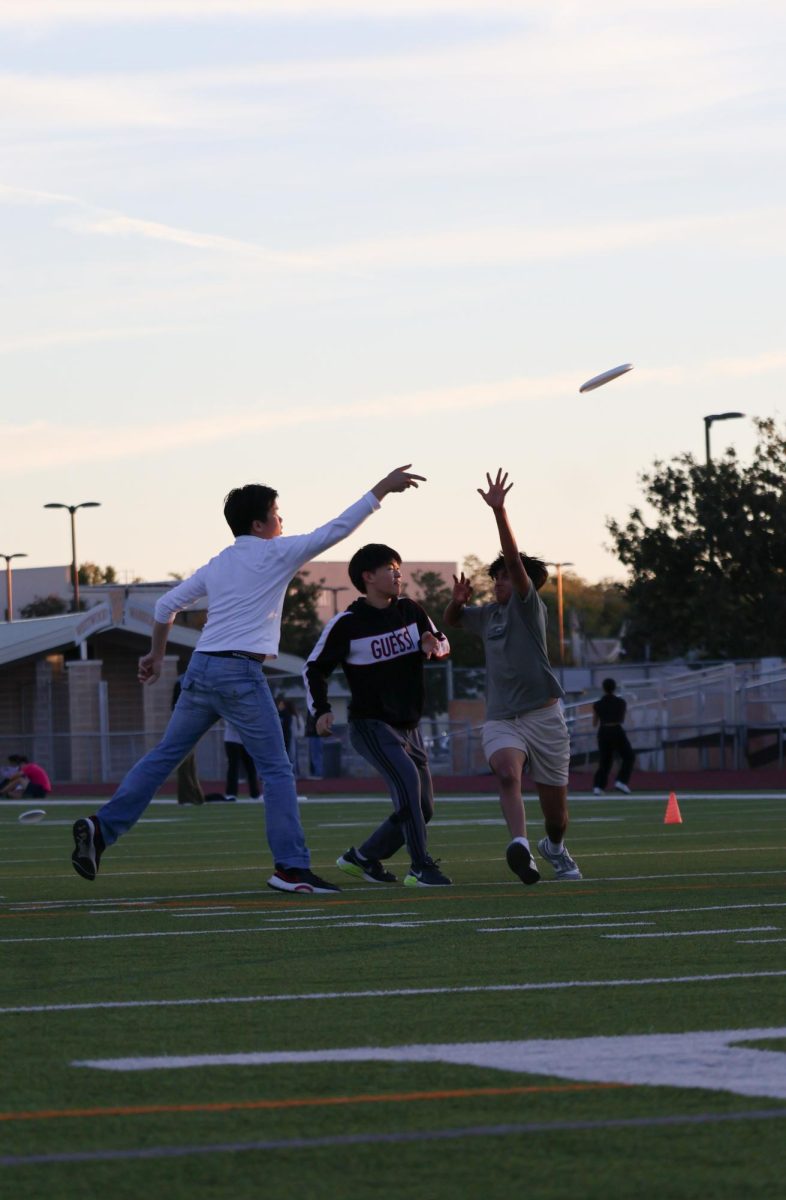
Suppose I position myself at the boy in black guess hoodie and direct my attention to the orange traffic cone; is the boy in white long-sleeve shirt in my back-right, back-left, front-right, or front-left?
back-left

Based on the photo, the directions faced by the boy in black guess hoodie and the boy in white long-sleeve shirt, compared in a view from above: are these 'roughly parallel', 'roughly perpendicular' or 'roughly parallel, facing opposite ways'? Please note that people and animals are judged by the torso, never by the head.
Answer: roughly perpendicular

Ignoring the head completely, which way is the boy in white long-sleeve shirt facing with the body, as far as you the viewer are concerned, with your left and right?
facing away from the viewer and to the right of the viewer

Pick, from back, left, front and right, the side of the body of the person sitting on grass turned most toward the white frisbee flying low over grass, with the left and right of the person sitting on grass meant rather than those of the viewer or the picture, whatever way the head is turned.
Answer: left

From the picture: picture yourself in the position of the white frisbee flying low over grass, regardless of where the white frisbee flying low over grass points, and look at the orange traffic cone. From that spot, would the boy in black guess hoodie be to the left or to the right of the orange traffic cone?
right

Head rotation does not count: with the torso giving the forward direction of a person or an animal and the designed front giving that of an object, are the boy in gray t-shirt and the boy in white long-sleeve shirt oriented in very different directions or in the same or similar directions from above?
very different directions

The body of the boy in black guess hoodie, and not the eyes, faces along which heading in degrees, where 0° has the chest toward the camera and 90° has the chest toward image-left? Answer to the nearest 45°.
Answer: approximately 315°

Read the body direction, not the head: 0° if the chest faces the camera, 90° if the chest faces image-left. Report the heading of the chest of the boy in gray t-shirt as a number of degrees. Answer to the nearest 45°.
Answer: approximately 45°

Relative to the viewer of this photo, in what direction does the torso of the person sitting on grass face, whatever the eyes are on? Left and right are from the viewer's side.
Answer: facing to the left of the viewer
